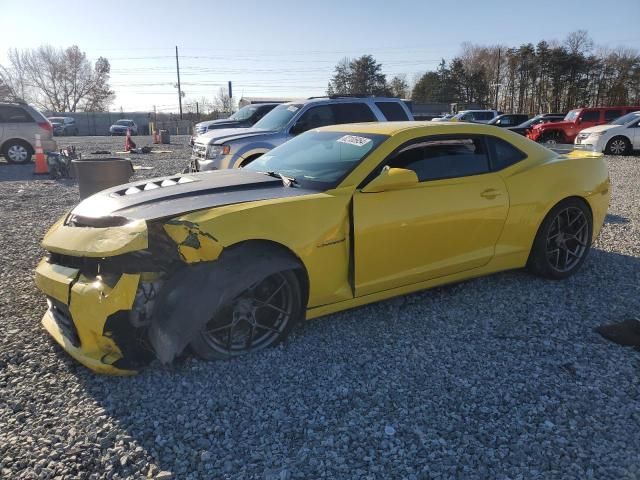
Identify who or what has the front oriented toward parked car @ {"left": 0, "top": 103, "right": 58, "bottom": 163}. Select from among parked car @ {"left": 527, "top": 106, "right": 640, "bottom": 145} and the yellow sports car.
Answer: parked car @ {"left": 527, "top": 106, "right": 640, "bottom": 145}

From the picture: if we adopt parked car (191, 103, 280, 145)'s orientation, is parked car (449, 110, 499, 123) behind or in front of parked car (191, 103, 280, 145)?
behind

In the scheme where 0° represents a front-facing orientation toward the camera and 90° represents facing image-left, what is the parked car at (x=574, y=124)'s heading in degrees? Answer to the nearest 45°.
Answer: approximately 45°

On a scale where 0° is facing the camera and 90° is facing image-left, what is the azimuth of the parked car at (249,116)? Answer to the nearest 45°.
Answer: approximately 45°

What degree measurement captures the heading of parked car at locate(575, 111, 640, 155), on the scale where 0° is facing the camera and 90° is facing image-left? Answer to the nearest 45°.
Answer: approximately 45°

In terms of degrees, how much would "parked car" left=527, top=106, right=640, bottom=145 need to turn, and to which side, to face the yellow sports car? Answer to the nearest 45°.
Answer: approximately 45° to its left

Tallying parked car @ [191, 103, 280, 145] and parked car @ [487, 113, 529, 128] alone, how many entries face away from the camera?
0

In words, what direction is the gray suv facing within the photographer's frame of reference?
facing the viewer and to the left of the viewer

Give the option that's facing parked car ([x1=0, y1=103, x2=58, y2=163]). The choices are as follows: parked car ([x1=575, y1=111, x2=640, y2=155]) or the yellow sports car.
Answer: parked car ([x1=575, y1=111, x2=640, y2=155])

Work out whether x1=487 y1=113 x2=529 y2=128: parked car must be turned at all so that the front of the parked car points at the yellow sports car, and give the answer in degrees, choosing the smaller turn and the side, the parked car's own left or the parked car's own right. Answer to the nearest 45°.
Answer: approximately 45° to the parked car's own left

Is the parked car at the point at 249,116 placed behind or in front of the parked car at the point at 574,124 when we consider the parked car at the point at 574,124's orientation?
in front

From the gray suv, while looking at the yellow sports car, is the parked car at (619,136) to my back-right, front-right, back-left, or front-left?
back-left
